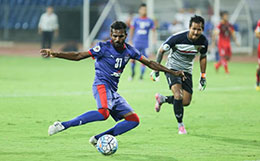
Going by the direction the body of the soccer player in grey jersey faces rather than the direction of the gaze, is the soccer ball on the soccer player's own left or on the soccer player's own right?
on the soccer player's own right

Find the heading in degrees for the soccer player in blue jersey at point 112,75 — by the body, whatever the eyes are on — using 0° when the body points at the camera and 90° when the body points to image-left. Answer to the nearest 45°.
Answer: approximately 315°

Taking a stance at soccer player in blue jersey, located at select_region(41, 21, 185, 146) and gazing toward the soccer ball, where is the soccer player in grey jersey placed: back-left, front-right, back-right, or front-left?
back-left

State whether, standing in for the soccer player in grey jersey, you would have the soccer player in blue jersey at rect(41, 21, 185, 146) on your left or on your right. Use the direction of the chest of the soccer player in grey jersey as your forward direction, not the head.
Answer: on your right

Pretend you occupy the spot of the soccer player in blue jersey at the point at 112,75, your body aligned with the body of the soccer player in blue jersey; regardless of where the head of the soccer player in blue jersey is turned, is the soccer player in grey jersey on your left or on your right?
on your left
